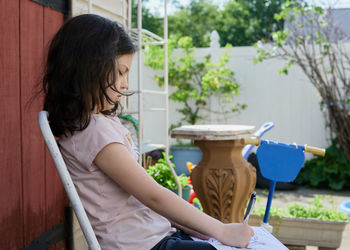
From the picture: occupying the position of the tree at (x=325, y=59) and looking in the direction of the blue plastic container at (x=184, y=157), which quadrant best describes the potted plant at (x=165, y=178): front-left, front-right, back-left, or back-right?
front-left

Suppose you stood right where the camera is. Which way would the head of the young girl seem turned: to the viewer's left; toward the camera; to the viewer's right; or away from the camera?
to the viewer's right

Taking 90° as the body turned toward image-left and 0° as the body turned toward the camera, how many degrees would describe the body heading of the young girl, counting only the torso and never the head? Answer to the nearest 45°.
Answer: approximately 270°

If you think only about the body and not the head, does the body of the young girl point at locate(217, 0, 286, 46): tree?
no

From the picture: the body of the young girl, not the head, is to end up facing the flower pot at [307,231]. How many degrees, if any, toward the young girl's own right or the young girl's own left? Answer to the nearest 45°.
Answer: approximately 45° to the young girl's own left

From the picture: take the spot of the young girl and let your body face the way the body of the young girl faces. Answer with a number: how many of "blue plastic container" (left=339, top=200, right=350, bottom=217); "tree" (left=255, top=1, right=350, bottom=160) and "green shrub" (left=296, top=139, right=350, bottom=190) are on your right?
0

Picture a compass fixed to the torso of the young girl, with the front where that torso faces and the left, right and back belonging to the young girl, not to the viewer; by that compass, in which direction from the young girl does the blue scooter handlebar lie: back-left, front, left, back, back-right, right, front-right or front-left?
front-left

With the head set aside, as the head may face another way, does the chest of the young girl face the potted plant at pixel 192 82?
no
